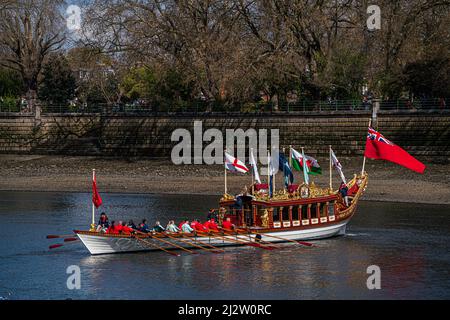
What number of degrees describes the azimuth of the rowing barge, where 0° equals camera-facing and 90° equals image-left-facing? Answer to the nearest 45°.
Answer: approximately 45°
